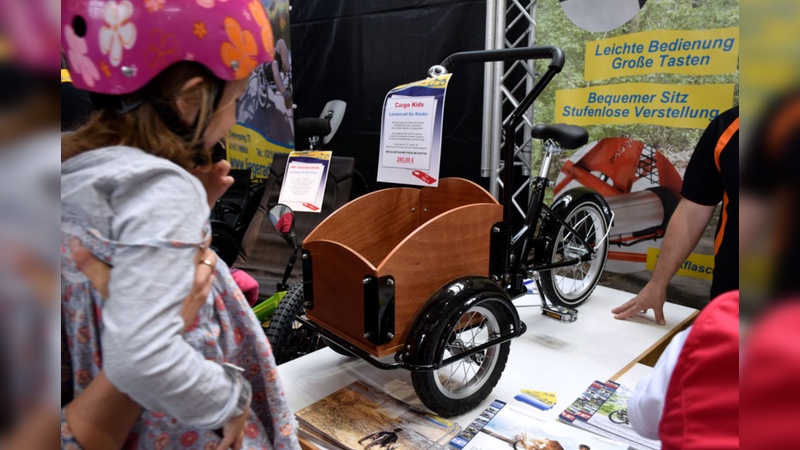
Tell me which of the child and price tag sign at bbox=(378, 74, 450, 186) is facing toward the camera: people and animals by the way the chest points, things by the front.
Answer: the price tag sign

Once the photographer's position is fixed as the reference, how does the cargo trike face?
facing the viewer and to the left of the viewer

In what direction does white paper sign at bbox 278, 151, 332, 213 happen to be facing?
toward the camera

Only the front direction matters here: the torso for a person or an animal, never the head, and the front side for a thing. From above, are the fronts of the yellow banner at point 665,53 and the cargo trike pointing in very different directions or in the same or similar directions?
same or similar directions

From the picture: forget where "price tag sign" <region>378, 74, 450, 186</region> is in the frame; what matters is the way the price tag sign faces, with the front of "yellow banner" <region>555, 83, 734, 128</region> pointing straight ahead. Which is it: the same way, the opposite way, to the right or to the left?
the same way

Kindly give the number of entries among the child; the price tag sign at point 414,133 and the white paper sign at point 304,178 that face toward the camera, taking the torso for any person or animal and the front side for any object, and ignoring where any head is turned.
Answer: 2

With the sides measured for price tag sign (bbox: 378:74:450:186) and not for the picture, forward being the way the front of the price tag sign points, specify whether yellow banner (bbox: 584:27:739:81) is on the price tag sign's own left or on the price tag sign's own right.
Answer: on the price tag sign's own left

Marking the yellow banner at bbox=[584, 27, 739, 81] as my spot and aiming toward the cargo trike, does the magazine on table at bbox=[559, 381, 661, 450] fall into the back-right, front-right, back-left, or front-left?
front-left

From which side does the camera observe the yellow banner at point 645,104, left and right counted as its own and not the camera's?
front

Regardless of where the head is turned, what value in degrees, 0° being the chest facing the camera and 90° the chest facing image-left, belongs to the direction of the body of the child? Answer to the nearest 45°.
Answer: approximately 270°

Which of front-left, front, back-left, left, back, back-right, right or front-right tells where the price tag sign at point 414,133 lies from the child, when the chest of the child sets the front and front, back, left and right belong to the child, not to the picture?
front-left

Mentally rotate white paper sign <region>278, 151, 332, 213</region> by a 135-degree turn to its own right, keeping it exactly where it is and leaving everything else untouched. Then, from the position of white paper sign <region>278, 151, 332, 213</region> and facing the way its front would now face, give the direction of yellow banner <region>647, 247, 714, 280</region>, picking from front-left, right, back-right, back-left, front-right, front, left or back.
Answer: back-right
